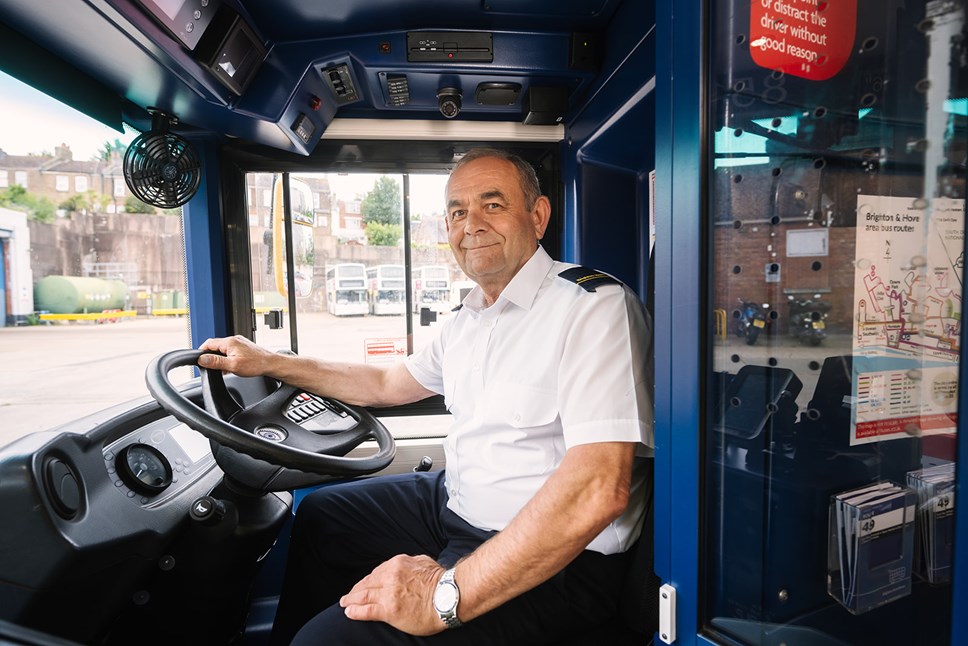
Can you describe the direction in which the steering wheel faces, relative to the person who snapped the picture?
facing to the right of the viewer

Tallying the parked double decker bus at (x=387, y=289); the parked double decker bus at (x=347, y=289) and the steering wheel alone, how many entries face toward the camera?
2

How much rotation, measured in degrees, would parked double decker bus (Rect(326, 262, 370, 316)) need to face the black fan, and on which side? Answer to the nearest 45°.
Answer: approximately 45° to its right
